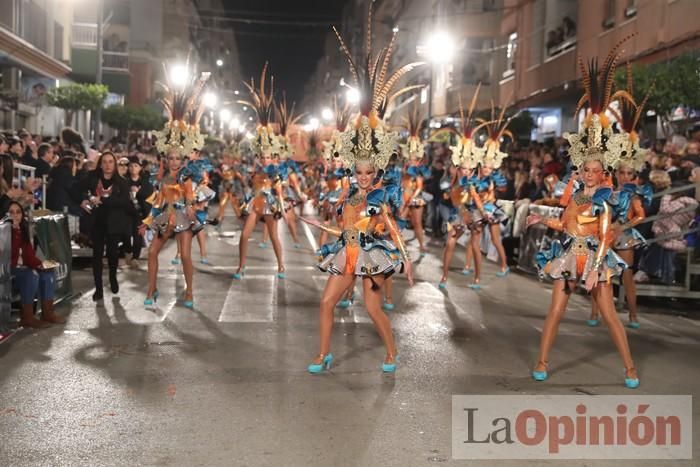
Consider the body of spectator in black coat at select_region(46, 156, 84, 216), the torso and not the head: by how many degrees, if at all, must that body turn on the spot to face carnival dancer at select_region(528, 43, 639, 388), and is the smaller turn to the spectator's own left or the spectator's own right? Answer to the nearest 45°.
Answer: approximately 45° to the spectator's own right

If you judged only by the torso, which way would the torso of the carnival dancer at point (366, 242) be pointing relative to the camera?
toward the camera

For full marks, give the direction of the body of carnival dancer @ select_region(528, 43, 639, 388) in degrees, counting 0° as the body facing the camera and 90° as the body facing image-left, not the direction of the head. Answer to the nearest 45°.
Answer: approximately 0°

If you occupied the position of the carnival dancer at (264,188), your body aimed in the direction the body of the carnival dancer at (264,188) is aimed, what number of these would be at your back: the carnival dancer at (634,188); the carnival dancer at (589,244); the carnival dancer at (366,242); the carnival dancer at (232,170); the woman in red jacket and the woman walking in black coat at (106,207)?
1

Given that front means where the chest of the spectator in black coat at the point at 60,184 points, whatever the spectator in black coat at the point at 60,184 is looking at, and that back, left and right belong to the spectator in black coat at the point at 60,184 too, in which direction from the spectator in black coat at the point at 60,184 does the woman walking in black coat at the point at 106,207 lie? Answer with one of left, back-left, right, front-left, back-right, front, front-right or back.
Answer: right

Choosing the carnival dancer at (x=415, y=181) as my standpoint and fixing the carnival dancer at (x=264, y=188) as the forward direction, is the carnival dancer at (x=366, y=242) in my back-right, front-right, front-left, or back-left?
front-left

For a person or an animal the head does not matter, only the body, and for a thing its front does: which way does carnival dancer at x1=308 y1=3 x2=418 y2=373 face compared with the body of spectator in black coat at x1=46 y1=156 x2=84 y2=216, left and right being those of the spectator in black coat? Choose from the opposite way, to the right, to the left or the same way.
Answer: to the right

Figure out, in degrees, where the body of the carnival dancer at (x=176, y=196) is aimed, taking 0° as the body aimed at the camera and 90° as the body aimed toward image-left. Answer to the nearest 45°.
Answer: approximately 0°

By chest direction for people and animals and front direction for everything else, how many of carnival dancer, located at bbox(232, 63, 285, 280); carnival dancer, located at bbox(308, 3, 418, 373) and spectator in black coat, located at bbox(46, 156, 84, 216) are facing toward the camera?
2

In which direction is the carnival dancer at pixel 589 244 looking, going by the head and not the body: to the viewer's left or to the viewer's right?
to the viewer's left

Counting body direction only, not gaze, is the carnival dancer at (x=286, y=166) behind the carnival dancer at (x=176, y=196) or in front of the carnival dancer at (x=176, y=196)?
behind

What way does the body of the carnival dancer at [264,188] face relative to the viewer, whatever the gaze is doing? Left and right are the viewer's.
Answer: facing the viewer

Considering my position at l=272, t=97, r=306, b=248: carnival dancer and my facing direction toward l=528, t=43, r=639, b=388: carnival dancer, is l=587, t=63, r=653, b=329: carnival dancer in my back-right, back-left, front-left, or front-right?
front-left

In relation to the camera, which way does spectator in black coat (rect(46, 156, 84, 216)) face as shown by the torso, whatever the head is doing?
to the viewer's right

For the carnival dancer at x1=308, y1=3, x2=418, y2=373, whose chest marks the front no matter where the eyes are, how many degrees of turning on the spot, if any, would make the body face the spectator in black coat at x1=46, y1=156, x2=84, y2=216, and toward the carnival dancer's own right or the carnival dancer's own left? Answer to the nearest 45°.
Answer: approximately 135° to the carnival dancer's own right
